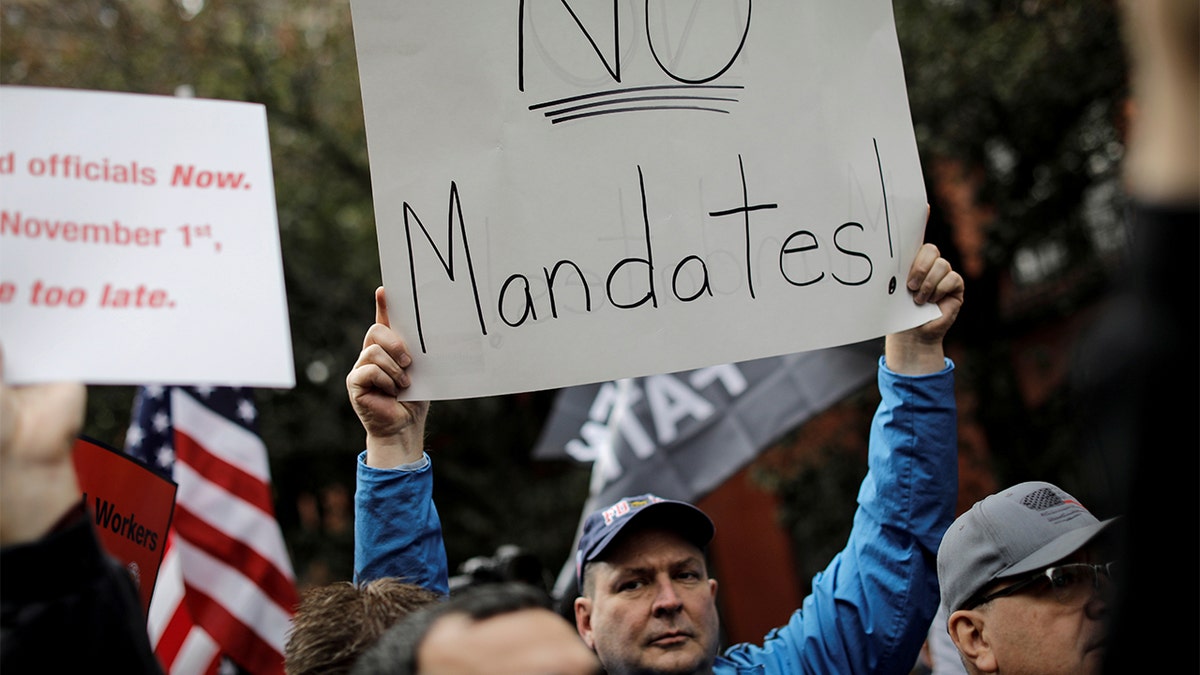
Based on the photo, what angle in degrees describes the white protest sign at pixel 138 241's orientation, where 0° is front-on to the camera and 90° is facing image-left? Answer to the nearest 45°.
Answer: approximately 0°

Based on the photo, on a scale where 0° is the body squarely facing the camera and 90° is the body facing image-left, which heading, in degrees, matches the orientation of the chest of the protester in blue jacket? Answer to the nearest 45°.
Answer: approximately 0°

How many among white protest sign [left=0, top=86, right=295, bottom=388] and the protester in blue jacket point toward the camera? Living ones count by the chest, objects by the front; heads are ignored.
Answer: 2

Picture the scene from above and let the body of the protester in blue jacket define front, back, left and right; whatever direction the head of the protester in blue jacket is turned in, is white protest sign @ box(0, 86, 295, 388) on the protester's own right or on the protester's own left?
on the protester's own right

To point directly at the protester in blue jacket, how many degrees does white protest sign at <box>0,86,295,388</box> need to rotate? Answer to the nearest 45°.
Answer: approximately 45° to its left
